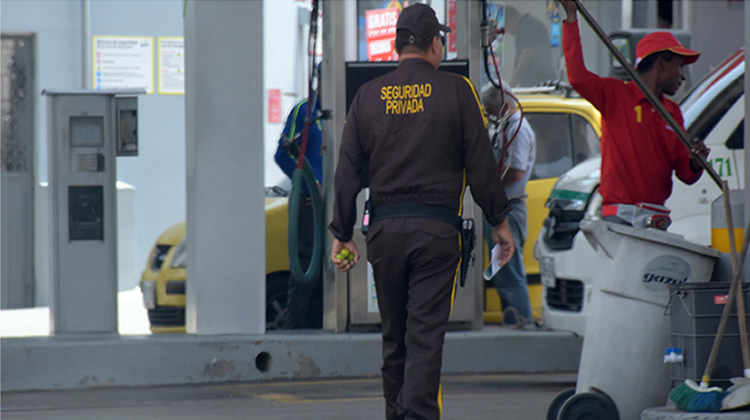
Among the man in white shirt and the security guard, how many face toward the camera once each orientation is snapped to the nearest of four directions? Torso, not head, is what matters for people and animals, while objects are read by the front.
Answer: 0

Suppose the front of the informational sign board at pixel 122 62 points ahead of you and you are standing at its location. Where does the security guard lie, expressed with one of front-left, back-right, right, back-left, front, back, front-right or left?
front

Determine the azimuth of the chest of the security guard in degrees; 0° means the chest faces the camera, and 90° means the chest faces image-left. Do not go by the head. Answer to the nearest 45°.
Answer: approximately 180°

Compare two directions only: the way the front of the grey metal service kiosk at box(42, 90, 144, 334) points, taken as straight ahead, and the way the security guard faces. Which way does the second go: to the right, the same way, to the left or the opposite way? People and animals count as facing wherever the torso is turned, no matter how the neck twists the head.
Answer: the opposite way

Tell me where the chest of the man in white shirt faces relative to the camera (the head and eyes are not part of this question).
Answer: to the viewer's left

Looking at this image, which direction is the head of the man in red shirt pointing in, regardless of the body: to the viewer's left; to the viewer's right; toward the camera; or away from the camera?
to the viewer's right

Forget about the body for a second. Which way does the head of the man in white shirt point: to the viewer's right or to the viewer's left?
to the viewer's left

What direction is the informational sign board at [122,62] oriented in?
toward the camera

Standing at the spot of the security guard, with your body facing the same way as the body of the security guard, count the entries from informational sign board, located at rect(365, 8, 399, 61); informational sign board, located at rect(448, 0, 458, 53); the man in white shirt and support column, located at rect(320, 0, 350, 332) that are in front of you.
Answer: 4

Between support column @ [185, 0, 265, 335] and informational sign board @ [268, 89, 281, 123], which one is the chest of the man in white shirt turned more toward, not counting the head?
the support column

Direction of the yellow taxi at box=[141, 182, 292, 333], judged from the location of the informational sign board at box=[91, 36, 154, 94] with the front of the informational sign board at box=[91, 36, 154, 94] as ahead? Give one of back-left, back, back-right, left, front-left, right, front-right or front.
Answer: front
